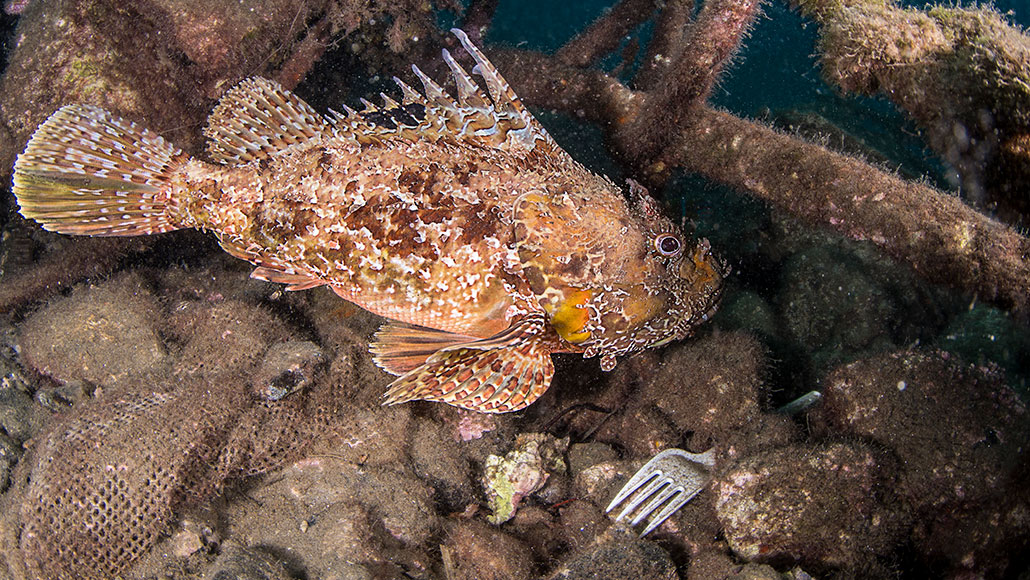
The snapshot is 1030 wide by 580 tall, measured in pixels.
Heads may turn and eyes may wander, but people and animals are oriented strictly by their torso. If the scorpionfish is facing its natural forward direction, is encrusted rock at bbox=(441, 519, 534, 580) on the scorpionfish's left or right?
on its right

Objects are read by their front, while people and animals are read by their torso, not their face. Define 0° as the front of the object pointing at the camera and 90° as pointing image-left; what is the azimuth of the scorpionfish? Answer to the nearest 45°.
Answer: approximately 270°

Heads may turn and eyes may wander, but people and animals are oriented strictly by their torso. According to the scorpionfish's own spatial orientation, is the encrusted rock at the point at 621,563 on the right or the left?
on its right

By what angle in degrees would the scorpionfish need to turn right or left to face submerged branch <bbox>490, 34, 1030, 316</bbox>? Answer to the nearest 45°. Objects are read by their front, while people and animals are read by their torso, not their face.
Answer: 0° — it already faces it
